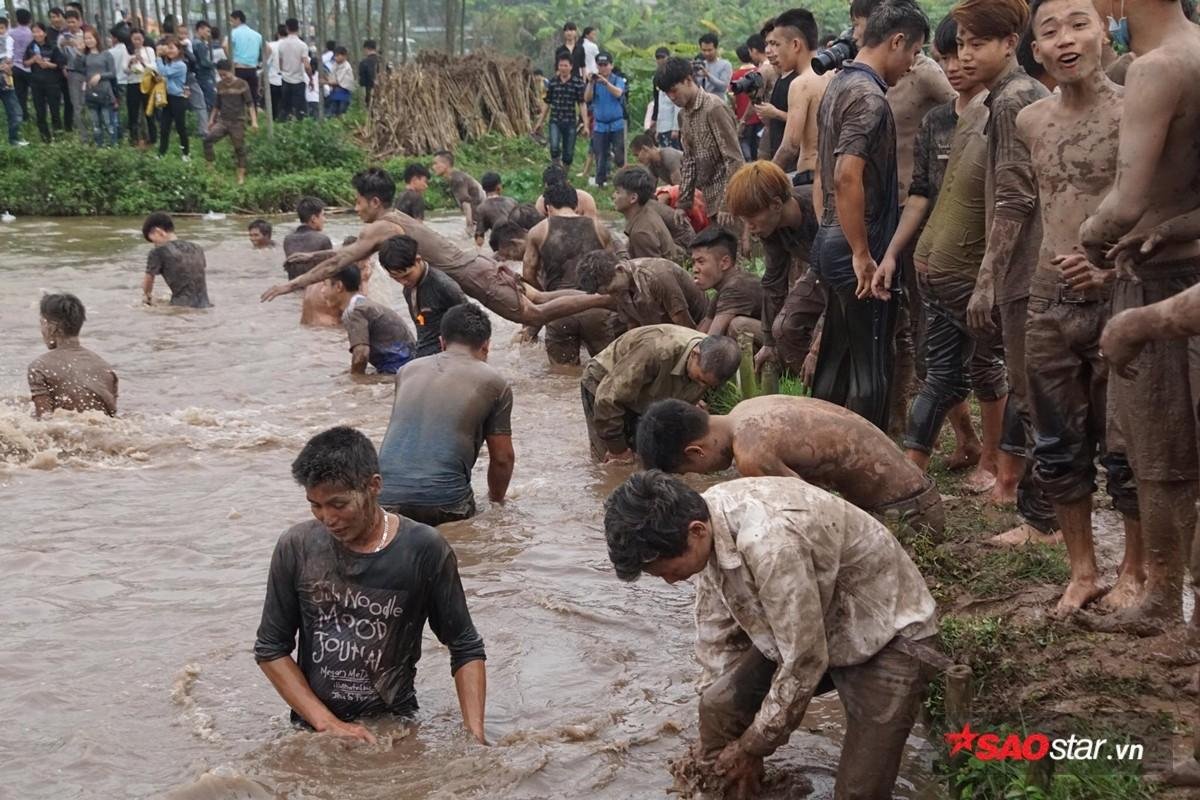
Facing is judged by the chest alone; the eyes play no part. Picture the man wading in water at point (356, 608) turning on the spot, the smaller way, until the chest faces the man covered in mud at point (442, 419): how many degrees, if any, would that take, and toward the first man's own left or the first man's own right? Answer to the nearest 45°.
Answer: approximately 180°

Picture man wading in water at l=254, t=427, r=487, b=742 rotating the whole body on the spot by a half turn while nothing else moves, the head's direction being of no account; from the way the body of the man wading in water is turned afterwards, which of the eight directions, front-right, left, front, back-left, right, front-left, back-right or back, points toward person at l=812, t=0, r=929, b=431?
front-right

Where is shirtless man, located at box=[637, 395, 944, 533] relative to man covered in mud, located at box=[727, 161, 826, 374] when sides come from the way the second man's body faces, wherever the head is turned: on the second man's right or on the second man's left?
on the second man's left

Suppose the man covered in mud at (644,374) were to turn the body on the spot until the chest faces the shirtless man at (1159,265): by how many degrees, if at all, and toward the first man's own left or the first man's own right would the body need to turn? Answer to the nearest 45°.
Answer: approximately 45° to the first man's own right

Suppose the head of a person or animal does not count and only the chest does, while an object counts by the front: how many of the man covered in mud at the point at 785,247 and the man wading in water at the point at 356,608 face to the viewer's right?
0

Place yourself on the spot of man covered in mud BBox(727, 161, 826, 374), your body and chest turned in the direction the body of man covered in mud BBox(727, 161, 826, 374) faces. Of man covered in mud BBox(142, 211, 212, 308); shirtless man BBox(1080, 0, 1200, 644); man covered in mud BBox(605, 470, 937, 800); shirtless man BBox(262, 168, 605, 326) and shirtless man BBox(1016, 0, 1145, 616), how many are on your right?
2

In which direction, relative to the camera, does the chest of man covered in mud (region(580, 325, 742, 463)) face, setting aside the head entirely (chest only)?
to the viewer's right
